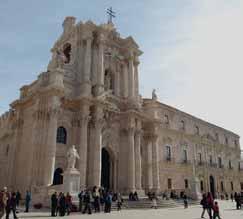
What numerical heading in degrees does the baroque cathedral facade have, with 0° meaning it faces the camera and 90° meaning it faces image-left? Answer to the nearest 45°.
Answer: approximately 315°

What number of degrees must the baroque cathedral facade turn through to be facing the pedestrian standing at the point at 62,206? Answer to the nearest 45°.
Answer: approximately 45° to its right
